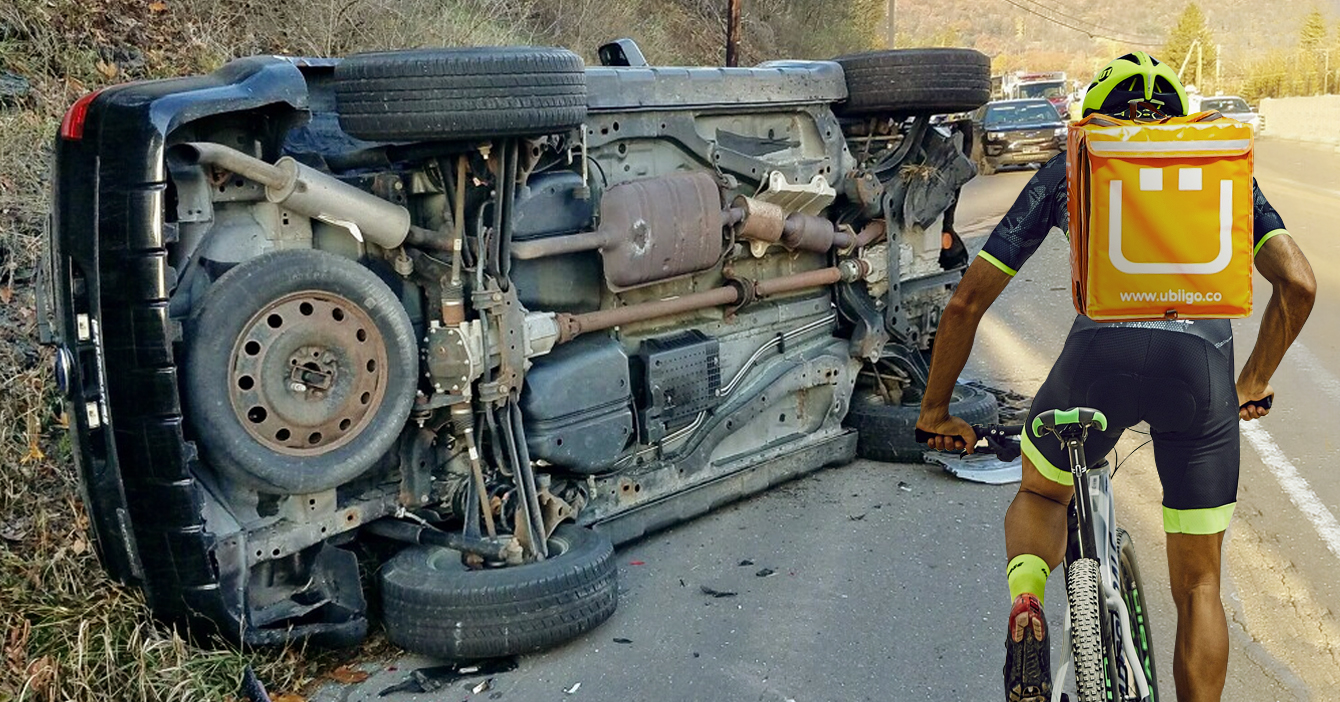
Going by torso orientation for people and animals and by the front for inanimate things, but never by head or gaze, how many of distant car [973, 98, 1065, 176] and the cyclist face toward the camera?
1

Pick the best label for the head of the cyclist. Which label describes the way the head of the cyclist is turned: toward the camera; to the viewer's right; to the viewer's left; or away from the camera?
away from the camera

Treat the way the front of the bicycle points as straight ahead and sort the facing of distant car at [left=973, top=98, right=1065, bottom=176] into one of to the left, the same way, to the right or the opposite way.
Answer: the opposite way

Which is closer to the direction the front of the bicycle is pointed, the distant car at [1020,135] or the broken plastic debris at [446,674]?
the distant car

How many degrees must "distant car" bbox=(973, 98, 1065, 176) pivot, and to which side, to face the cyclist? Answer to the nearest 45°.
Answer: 0° — it already faces them

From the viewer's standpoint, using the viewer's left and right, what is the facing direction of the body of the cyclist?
facing away from the viewer

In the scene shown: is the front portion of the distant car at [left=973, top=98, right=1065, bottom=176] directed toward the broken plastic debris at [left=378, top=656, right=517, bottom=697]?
yes

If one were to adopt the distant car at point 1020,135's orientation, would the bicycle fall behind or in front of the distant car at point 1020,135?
in front

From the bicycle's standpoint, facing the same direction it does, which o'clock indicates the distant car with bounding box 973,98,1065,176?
The distant car is roughly at 12 o'clock from the bicycle.

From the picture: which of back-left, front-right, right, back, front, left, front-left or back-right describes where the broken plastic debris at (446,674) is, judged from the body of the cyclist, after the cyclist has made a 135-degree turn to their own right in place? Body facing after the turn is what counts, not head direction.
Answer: back-right

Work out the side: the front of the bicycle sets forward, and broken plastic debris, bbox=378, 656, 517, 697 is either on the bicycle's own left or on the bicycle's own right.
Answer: on the bicycle's own left

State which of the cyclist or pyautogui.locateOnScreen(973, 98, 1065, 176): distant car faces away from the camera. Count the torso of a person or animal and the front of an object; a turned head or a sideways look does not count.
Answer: the cyclist

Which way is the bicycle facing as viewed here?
away from the camera

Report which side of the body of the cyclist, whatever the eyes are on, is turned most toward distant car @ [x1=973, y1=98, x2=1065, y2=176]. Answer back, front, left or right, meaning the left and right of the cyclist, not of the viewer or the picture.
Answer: front

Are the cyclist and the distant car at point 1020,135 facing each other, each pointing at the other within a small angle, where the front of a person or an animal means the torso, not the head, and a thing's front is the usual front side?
yes

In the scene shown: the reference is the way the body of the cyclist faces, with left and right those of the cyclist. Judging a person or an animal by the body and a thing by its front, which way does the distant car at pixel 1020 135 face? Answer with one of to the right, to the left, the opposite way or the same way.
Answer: the opposite way
